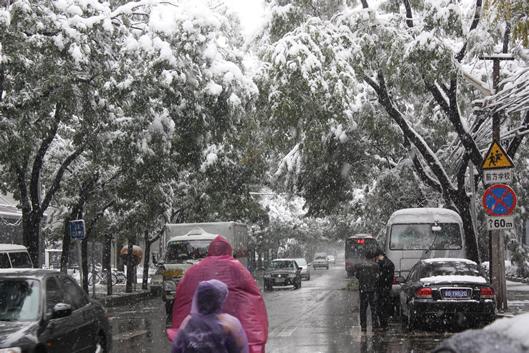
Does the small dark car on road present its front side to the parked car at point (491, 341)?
yes

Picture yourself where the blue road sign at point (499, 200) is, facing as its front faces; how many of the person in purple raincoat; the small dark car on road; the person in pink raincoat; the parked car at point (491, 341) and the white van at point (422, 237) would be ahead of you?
3

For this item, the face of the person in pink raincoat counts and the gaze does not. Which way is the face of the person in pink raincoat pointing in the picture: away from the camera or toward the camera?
away from the camera

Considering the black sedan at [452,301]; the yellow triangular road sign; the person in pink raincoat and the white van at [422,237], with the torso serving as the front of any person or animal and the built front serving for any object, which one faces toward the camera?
the yellow triangular road sign

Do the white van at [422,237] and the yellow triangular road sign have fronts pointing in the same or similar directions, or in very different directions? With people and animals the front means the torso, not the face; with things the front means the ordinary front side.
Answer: very different directions

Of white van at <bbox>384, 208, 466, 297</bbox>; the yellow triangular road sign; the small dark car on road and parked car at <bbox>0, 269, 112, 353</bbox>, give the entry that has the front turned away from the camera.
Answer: the white van

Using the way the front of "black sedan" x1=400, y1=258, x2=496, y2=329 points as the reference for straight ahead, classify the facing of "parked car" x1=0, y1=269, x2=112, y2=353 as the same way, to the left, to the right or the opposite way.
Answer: the opposite way

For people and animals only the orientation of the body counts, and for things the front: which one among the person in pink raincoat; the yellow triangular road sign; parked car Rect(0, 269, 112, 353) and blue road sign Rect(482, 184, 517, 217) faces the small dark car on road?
the person in pink raincoat

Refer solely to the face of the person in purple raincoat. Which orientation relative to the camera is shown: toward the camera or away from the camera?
away from the camera

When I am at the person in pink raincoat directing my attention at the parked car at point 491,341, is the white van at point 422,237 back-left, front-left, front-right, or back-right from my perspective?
back-left

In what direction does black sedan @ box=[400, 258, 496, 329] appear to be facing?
away from the camera

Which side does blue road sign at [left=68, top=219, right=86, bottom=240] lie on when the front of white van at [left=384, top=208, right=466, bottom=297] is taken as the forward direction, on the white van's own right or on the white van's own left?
on the white van's own left
